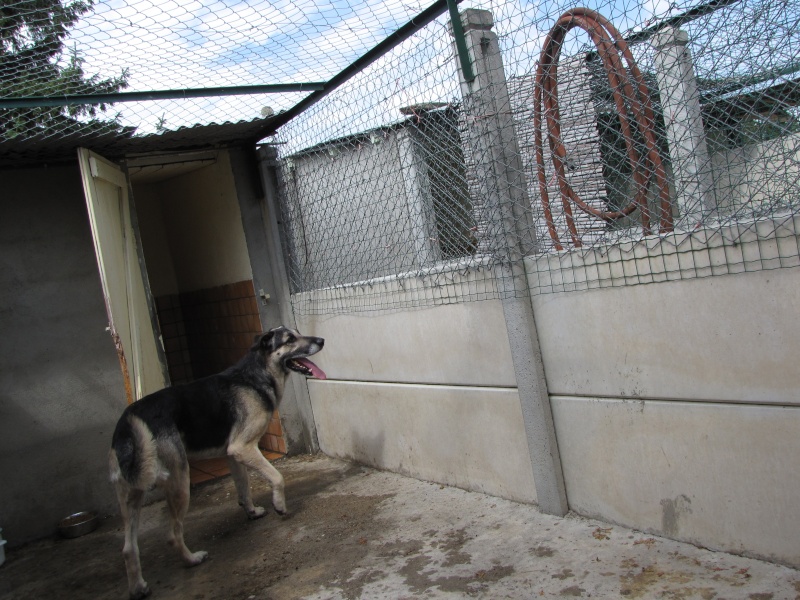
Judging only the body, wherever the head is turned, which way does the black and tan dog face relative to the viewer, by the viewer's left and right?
facing away from the viewer and to the right of the viewer

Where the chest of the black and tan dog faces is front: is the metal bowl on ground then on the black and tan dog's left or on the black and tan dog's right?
on the black and tan dog's left

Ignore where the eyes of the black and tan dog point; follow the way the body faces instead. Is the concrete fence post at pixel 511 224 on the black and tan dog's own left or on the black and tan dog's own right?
on the black and tan dog's own right

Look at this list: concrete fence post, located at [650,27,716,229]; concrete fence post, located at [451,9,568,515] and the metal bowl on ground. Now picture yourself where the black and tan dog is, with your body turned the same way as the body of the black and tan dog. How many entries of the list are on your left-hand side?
1
